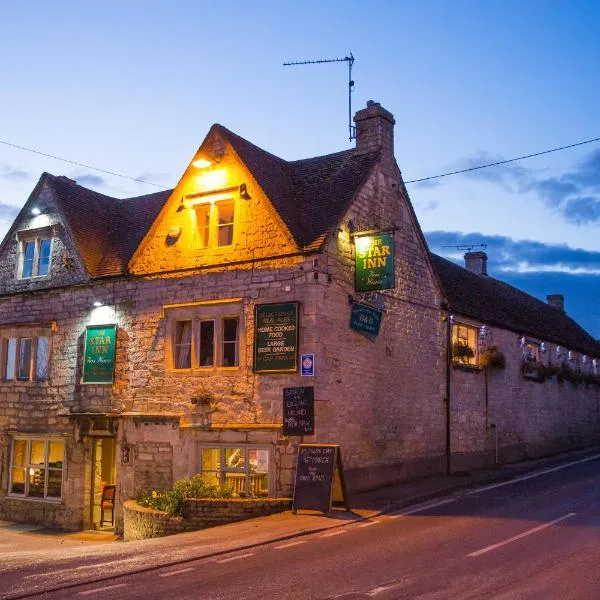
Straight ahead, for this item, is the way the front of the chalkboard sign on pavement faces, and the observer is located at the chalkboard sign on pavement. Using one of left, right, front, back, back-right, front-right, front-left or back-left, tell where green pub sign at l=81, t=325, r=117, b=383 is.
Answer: right

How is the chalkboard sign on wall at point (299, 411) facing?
toward the camera

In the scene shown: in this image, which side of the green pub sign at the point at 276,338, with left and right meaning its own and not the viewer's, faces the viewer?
front

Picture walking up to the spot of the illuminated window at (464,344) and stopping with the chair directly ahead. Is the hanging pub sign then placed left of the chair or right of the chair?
left

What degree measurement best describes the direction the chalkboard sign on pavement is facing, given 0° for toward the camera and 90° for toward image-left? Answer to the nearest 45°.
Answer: approximately 45°

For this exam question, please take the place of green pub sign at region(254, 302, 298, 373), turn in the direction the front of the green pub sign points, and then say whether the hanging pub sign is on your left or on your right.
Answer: on your left

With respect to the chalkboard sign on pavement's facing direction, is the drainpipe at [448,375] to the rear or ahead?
to the rear

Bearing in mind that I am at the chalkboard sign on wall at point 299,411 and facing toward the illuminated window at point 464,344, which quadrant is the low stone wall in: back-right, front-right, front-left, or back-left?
back-left

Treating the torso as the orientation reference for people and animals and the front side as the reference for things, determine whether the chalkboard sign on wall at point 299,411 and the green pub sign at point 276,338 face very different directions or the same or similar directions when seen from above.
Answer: same or similar directions

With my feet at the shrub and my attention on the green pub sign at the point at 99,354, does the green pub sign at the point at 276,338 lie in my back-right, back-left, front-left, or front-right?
back-right

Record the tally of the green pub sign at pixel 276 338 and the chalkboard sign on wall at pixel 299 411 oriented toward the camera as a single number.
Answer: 2
